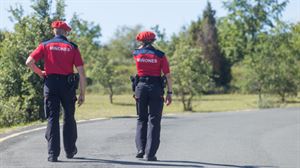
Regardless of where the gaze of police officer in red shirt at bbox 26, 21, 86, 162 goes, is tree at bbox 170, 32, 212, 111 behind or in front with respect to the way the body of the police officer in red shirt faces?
in front

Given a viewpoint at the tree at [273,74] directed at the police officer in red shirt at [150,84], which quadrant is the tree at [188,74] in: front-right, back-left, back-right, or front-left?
front-right

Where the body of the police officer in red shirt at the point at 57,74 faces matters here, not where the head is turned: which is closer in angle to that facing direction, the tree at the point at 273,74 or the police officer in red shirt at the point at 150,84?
the tree

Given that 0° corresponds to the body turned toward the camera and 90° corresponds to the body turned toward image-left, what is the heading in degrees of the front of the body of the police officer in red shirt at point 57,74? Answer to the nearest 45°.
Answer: approximately 180°

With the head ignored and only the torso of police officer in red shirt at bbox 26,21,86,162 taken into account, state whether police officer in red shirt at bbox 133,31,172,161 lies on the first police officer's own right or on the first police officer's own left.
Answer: on the first police officer's own right

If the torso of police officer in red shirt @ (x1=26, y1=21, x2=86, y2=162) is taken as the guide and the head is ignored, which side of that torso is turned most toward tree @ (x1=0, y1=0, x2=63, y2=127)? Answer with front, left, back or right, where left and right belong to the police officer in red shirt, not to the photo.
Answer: front

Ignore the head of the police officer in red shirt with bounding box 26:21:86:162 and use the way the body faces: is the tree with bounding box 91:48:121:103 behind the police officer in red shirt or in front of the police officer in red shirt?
in front

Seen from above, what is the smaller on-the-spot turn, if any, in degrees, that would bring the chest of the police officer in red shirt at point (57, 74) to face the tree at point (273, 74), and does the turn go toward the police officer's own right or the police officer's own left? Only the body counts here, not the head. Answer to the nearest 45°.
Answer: approximately 45° to the police officer's own right
